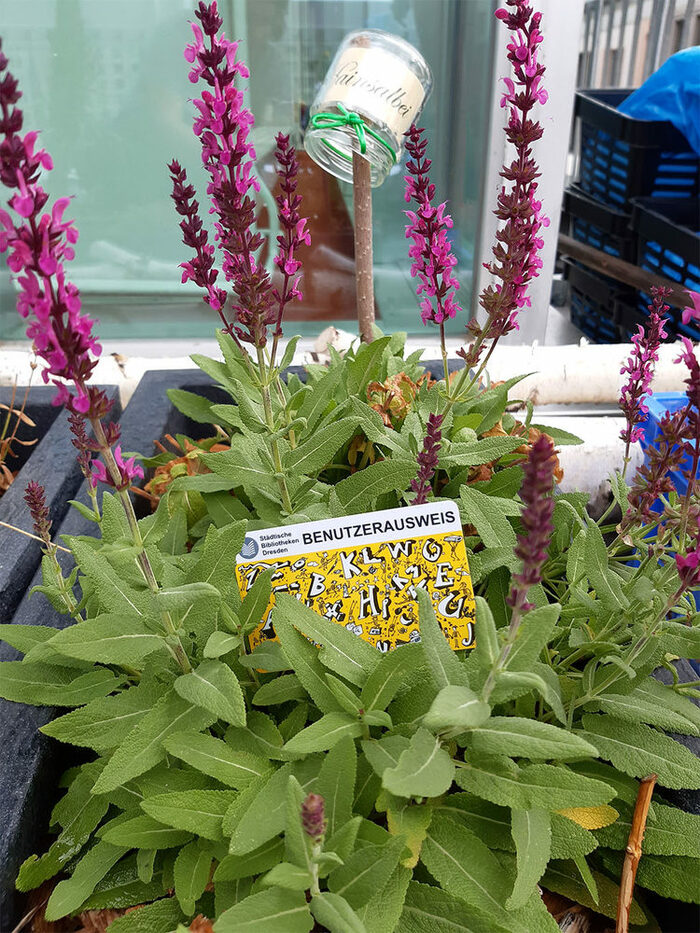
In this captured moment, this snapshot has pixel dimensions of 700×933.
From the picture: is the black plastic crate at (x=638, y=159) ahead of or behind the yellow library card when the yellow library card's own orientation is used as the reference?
behind

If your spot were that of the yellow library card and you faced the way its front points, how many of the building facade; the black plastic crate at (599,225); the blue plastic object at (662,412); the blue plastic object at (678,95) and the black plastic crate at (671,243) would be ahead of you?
0

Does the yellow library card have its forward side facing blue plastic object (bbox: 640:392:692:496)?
no

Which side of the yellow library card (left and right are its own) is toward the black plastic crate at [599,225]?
back

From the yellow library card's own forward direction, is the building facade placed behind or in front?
behind

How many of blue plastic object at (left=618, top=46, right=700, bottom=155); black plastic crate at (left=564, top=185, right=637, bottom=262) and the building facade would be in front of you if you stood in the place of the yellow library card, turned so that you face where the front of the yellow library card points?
0

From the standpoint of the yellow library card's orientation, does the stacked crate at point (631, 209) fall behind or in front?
behind

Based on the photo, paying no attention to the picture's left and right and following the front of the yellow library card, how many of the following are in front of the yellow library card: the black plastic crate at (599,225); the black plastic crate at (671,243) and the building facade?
0

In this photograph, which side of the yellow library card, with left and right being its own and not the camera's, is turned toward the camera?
front

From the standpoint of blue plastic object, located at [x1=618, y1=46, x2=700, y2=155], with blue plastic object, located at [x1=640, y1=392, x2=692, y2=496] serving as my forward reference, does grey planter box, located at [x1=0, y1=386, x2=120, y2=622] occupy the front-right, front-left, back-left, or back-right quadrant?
front-right

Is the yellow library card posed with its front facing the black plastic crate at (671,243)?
no

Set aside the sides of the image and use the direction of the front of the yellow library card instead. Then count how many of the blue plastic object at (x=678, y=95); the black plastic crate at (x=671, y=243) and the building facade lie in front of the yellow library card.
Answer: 0

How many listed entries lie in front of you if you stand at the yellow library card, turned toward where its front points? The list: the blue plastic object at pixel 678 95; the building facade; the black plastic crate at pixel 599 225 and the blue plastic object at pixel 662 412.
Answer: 0
